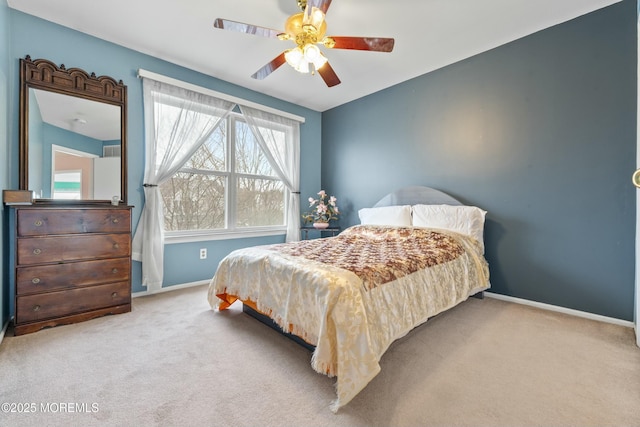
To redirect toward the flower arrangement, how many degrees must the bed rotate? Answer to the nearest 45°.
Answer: approximately 135° to its right

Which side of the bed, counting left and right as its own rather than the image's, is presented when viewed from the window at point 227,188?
right

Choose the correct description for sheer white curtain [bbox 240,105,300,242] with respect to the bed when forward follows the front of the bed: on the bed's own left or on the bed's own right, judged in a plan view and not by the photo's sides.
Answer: on the bed's own right

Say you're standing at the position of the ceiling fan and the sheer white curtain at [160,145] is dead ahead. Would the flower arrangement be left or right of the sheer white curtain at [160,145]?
right

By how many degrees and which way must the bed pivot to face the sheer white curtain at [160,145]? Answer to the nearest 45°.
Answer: approximately 90° to its right

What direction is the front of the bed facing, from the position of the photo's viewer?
facing the viewer and to the left of the viewer

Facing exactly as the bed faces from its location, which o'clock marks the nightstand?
The nightstand is roughly at 4 o'clock from the bed.

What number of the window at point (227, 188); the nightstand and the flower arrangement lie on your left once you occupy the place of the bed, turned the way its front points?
0
